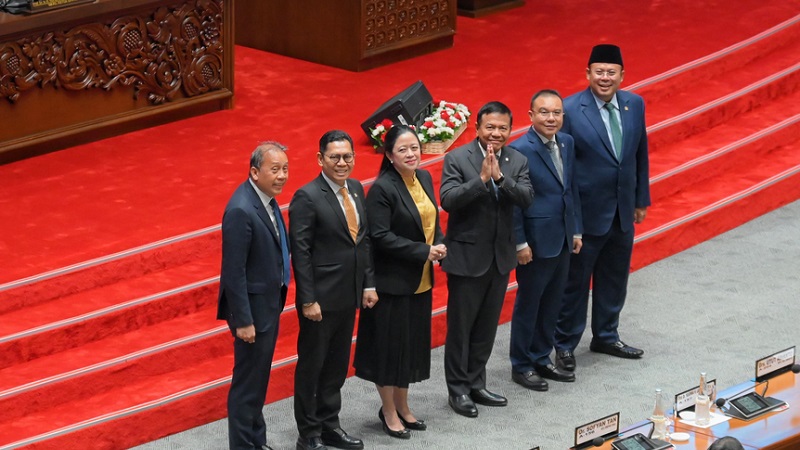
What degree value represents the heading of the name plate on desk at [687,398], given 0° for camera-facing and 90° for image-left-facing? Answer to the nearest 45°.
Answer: approximately 315°

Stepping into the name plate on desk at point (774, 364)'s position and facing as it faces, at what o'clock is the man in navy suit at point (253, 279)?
The man in navy suit is roughly at 4 o'clock from the name plate on desk.

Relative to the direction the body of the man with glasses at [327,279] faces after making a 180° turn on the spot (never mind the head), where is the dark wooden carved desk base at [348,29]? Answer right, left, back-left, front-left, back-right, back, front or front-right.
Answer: front-right

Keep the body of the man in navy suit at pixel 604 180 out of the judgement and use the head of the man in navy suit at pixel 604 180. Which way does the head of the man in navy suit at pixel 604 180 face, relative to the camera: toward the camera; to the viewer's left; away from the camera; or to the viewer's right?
toward the camera

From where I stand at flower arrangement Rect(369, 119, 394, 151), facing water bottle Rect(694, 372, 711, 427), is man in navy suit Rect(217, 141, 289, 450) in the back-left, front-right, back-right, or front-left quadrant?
front-right

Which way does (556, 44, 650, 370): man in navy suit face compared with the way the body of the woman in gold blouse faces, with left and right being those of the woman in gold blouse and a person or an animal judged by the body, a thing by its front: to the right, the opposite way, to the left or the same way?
the same way

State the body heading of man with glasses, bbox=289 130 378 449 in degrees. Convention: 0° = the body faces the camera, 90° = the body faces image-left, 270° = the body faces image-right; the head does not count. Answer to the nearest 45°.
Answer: approximately 315°

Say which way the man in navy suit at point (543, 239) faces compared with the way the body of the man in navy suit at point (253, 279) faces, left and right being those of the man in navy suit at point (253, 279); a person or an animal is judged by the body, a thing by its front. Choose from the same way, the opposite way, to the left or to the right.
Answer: the same way

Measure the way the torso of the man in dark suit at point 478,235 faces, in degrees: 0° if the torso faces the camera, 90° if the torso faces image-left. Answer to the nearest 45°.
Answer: approximately 315°

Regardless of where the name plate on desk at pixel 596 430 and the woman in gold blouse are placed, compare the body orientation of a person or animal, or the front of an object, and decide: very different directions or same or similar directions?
same or similar directions

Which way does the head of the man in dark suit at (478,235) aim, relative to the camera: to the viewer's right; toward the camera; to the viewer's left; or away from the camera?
toward the camera

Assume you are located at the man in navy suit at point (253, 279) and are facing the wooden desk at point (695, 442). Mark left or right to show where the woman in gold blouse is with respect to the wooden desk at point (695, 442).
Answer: left

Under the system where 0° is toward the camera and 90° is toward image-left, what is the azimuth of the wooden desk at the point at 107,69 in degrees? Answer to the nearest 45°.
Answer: approximately 315°
